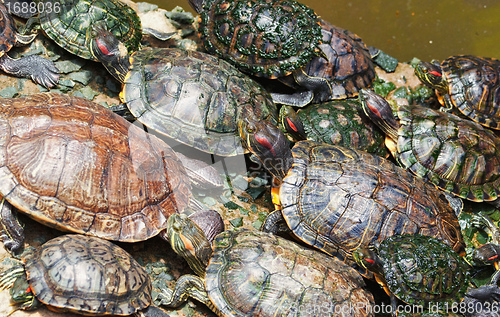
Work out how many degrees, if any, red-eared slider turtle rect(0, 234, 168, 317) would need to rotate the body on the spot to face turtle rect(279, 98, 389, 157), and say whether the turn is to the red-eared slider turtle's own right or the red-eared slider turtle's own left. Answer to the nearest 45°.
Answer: approximately 135° to the red-eared slider turtle's own right

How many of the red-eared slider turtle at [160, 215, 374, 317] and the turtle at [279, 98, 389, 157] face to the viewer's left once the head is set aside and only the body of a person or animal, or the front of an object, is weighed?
2

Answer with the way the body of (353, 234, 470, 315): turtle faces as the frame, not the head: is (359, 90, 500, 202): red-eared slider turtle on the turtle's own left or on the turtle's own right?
on the turtle's own right

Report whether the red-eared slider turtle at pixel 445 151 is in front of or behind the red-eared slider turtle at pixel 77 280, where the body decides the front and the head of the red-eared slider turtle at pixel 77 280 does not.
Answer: behind

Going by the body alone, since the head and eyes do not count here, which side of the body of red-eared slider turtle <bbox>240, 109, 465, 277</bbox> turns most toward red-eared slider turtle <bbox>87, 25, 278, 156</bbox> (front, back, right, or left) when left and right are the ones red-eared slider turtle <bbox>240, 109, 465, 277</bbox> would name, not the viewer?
front

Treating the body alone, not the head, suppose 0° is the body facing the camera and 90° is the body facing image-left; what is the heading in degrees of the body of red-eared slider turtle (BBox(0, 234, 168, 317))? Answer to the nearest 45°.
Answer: approximately 90°

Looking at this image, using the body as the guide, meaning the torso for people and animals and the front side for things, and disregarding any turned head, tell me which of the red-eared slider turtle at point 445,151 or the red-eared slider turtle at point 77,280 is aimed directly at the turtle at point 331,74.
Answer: the red-eared slider turtle at point 445,151

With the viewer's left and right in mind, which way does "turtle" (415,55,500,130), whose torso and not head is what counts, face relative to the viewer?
facing to the left of the viewer

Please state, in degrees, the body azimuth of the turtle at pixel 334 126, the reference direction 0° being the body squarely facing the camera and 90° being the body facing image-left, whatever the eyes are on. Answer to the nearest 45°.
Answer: approximately 90°

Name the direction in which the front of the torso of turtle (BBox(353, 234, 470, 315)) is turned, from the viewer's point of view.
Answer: to the viewer's left

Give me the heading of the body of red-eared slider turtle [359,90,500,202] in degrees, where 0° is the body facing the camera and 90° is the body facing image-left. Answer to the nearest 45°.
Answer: approximately 90°

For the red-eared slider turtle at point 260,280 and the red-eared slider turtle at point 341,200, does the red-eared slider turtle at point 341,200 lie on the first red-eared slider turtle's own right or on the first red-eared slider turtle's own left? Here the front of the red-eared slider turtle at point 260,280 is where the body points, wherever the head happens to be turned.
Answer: on the first red-eared slider turtle's own right

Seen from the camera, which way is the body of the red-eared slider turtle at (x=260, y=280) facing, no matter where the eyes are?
to the viewer's left

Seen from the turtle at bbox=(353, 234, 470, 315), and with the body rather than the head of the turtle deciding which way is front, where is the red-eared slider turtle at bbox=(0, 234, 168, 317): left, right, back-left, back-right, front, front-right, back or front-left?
front-left

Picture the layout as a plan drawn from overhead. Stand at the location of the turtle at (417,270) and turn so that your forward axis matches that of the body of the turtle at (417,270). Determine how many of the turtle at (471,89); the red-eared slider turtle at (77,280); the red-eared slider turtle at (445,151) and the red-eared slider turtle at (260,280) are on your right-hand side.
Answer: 2

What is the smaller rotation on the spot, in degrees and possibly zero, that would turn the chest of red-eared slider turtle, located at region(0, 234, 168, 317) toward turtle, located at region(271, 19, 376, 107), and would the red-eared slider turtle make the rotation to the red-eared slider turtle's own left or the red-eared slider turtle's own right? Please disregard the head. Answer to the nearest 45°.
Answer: approximately 135° to the red-eared slider turtle's own right
